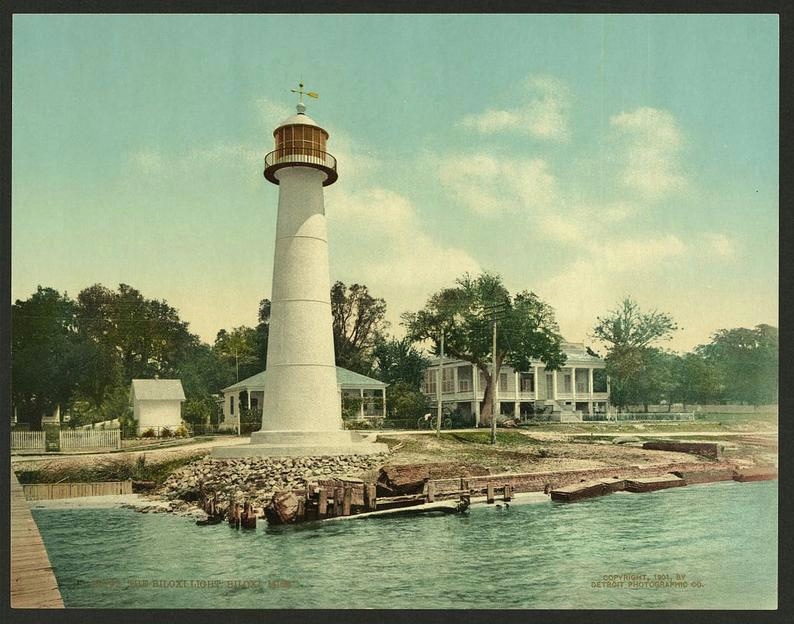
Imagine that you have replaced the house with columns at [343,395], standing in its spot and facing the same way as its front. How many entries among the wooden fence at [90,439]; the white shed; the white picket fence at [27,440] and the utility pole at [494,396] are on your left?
1

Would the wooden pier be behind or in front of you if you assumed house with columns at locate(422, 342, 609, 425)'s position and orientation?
in front

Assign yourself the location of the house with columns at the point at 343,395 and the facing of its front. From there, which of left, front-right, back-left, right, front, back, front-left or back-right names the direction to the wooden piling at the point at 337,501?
front

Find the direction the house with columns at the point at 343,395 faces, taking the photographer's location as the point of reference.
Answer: facing the viewer

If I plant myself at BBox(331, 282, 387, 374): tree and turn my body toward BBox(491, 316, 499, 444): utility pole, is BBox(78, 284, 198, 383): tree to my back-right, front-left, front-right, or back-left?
back-right

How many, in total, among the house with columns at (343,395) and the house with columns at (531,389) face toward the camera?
2

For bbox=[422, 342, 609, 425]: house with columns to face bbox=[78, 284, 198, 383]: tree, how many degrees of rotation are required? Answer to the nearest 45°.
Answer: approximately 45° to its right

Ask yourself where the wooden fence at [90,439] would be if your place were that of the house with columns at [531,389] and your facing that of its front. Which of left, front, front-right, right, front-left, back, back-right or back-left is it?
front-right

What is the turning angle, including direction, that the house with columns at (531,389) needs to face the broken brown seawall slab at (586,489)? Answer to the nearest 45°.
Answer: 0° — it already faces it

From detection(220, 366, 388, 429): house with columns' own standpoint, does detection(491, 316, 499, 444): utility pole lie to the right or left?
on its left

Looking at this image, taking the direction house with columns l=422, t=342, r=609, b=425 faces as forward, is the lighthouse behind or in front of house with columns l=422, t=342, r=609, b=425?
in front
